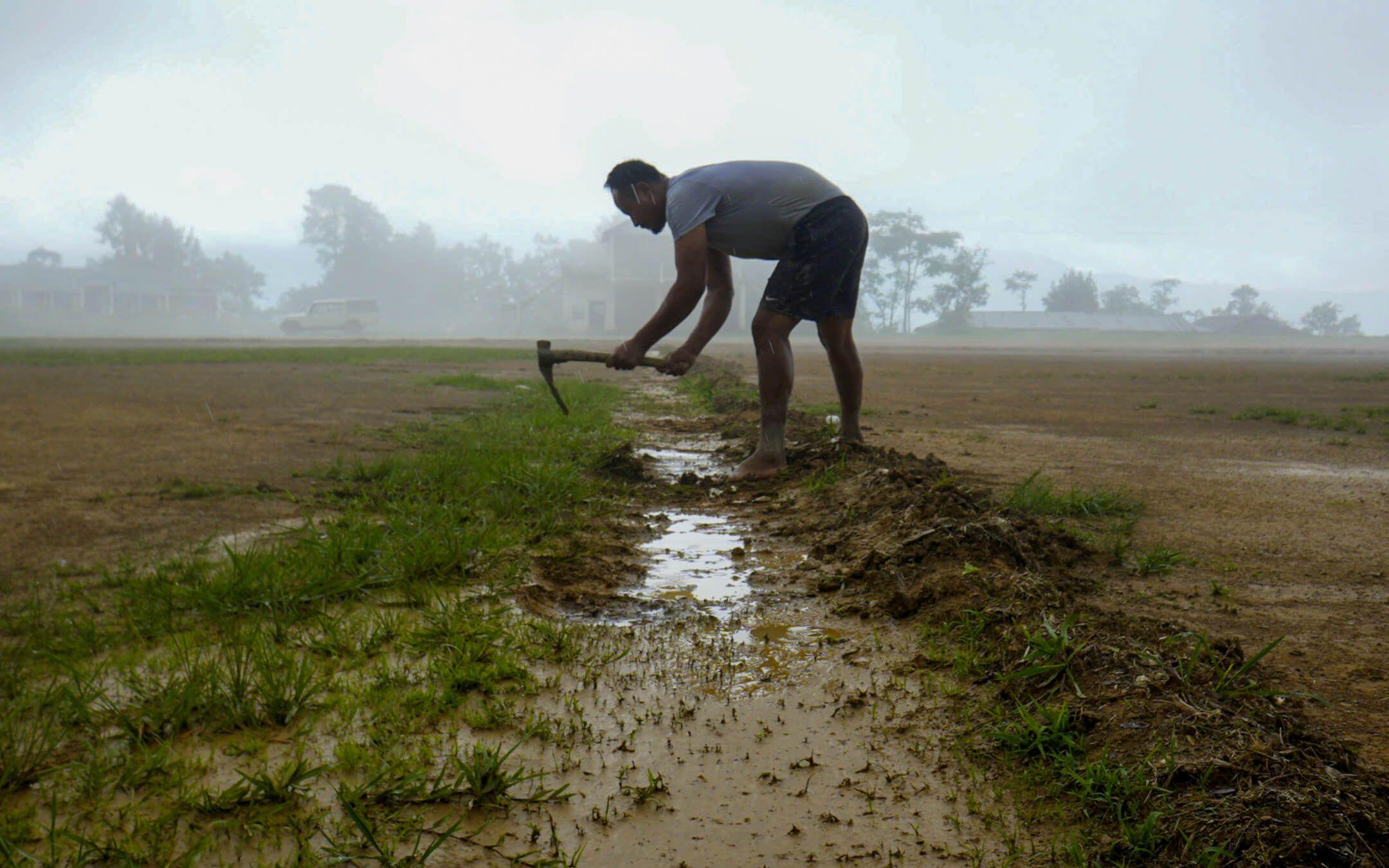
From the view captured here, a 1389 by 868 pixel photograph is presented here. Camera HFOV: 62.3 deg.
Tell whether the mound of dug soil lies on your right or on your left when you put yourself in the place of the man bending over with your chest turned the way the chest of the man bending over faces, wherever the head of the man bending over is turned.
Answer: on your left

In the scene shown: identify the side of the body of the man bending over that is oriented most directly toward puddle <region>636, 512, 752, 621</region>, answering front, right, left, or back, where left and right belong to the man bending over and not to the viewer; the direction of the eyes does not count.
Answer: left

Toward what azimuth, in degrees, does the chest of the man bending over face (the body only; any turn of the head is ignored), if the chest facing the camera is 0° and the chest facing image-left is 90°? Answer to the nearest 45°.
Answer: approximately 90°

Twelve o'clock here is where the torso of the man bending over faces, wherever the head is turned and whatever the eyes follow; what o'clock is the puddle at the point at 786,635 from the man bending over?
The puddle is roughly at 9 o'clock from the man bending over.

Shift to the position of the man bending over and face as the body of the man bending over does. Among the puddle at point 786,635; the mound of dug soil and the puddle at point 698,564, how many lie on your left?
3

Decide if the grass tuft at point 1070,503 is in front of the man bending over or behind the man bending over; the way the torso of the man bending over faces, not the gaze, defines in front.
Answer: behind

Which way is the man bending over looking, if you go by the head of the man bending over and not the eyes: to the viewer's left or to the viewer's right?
to the viewer's left
